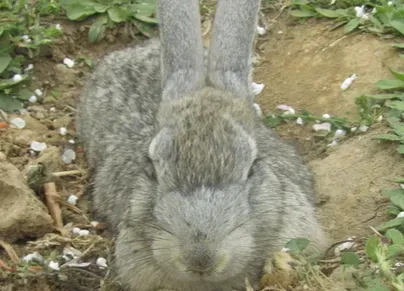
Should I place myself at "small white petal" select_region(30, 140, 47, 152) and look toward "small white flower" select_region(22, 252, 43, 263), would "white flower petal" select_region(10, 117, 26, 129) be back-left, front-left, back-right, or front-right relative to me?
back-right

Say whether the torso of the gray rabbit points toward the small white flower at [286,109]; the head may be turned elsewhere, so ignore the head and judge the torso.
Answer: no

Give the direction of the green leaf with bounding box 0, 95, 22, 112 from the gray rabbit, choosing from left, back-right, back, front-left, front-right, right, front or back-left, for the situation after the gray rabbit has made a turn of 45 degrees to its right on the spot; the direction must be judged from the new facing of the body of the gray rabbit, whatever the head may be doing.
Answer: right

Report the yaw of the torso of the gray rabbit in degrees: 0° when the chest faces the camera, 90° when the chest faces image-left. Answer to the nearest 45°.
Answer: approximately 0°

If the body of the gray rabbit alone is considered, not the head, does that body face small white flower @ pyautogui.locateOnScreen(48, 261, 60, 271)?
no

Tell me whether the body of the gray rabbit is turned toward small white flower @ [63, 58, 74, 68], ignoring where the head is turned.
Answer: no

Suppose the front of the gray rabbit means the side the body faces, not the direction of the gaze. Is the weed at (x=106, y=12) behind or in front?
behind

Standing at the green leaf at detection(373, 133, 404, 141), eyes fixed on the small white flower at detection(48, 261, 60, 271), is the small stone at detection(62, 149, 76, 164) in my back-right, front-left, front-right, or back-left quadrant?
front-right

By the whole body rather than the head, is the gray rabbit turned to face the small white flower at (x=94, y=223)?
no

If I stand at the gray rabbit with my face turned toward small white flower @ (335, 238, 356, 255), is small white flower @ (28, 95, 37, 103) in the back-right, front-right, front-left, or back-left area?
back-left

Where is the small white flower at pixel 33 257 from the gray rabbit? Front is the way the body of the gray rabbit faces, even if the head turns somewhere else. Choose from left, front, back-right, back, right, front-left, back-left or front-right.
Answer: right

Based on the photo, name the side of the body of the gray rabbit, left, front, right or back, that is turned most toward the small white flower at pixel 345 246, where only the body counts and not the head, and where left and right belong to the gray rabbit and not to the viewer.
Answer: left

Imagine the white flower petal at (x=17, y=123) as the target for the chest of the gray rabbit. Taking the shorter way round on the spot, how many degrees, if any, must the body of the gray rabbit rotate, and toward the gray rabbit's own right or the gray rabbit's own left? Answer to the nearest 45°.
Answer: approximately 135° to the gray rabbit's own right
